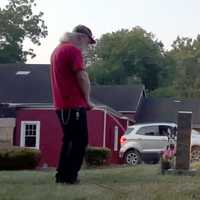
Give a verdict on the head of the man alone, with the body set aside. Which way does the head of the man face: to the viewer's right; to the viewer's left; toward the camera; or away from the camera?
to the viewer's right

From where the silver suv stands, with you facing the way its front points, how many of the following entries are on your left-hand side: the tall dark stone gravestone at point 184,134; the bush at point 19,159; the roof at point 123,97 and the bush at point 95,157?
1
